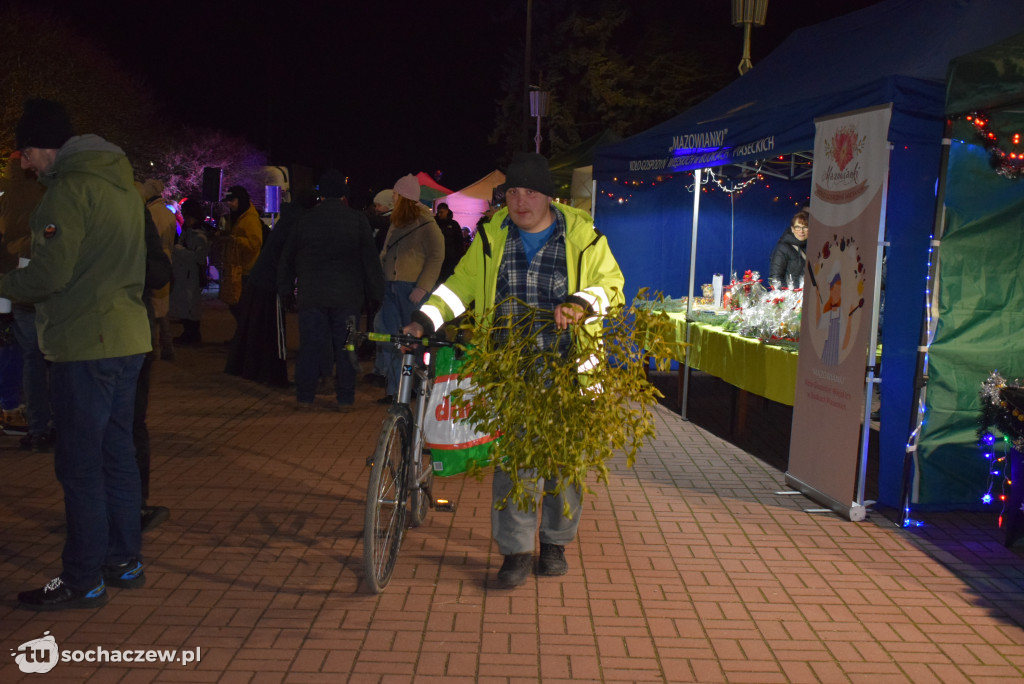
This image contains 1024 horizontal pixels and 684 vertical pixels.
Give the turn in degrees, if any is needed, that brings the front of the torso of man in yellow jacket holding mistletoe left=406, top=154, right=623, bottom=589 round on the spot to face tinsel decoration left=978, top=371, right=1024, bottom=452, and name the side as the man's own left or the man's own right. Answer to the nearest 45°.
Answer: approximately 90° to the man's own left

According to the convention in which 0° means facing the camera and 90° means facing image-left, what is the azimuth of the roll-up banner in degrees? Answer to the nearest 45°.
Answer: approximately 45°

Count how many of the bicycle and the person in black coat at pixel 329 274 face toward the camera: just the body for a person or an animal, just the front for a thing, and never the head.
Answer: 1

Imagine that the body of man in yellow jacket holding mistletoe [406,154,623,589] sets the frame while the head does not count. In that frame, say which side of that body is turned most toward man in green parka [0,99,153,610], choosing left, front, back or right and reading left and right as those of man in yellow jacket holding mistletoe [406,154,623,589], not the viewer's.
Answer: right

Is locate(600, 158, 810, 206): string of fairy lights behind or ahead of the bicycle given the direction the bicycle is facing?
behind

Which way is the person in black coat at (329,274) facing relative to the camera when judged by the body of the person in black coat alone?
away from the camera

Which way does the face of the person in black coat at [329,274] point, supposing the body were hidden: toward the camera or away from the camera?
away from the camera

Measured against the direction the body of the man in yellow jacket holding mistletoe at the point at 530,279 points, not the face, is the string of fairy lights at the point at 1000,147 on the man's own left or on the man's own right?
on the man's own left

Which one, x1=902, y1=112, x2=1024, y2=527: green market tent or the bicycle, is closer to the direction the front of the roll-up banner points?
the bicycle

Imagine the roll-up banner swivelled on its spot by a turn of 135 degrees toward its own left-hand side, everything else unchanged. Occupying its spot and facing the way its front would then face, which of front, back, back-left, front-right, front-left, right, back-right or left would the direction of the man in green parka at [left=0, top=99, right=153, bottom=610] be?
back-right

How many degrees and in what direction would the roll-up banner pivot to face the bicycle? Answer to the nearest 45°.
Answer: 0° — it already faces it
